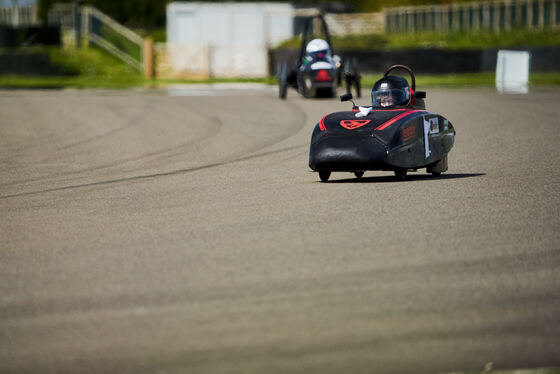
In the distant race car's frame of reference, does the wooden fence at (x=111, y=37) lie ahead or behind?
behind

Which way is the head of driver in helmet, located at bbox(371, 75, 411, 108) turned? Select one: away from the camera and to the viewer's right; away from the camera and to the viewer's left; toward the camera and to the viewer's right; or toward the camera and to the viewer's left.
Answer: toward the camera and to the viewer's left

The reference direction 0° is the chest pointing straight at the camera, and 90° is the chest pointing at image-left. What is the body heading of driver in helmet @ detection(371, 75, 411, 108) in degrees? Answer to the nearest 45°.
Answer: approximately 45°

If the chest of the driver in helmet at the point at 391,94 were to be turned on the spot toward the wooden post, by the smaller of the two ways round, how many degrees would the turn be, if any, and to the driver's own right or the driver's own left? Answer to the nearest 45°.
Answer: approximately 135° to the driver's own right

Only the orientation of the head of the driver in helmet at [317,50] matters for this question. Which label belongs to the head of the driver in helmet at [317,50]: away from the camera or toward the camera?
toward the camera

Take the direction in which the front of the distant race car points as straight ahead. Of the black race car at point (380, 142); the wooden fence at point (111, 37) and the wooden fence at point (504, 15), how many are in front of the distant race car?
1

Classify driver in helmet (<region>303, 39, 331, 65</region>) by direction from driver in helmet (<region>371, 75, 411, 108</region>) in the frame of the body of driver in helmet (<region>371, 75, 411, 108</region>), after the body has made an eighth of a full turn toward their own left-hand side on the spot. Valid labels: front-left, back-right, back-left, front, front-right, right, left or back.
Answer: back

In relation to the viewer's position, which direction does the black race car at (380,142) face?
facing the viewer and to the left of the viewer

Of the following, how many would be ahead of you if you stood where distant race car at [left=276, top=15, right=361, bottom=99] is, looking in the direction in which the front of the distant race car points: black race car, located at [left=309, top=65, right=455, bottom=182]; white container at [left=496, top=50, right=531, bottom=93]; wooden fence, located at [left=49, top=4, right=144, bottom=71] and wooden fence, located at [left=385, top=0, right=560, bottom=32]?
1

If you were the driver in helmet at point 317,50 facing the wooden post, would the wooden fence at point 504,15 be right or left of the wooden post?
right

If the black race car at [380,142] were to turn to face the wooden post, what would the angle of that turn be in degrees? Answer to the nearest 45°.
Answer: approximately 135° to its right

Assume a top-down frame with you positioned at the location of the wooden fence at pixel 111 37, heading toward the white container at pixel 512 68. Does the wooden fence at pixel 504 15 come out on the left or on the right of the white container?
left

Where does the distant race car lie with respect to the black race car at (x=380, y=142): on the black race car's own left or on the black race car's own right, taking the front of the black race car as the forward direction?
on the black race car's own right

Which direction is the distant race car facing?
toward the camera

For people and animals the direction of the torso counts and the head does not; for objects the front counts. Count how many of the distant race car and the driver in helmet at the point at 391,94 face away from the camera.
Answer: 0

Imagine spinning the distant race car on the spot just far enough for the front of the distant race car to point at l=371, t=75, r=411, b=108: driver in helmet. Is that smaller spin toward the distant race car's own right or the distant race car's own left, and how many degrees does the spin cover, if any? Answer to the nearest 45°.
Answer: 0° — it already faces them

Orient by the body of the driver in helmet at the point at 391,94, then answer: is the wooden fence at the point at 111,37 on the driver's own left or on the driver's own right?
on the driver's own right
